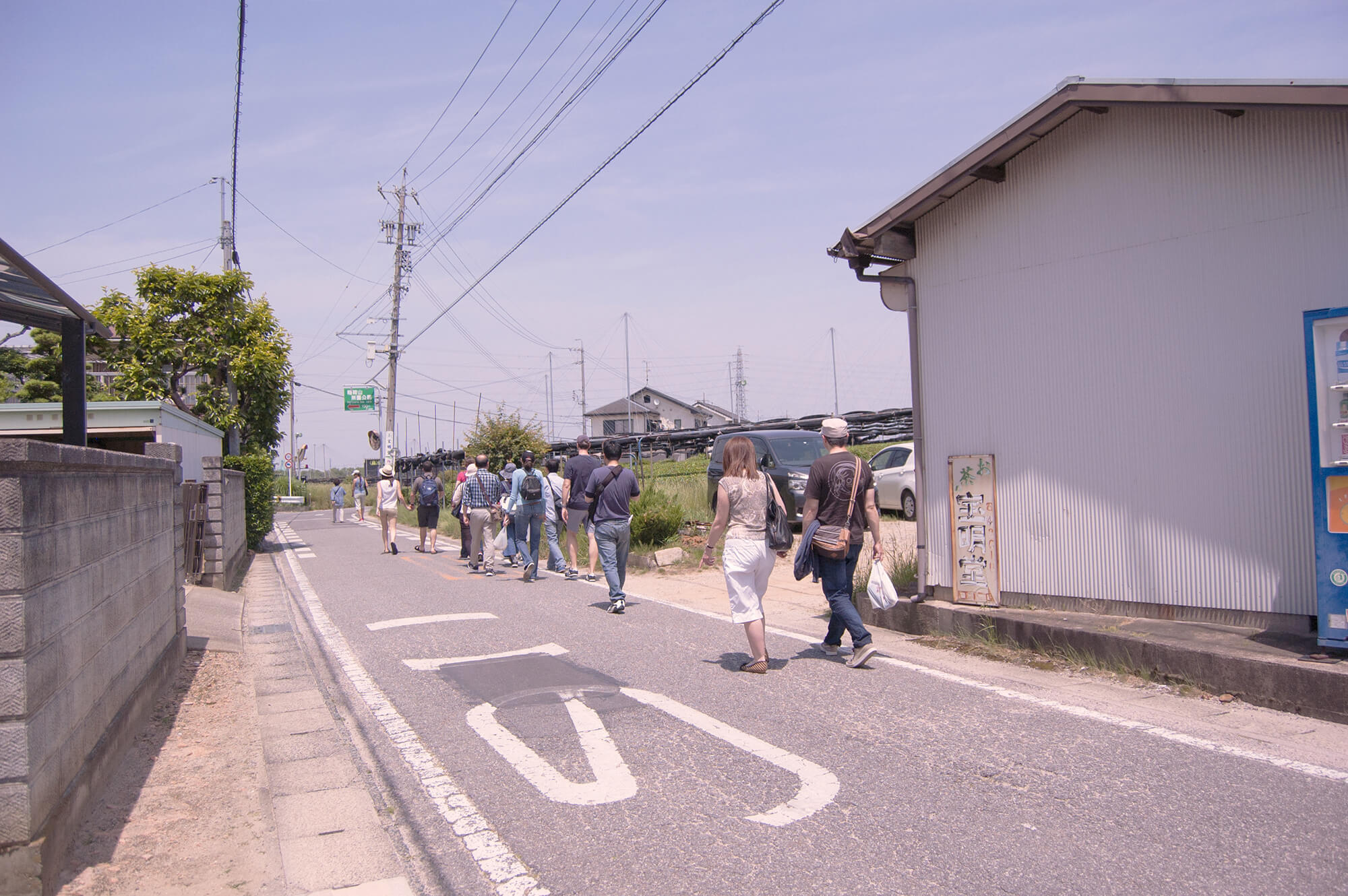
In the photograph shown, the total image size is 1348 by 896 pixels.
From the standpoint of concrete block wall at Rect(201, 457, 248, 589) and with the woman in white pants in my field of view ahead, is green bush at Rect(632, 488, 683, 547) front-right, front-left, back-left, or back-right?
front-left

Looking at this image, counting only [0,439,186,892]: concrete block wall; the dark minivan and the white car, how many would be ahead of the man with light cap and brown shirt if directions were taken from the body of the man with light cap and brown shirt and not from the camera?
2

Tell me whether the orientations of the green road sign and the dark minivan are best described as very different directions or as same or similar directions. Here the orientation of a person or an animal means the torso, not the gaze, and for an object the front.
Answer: same or similar directions

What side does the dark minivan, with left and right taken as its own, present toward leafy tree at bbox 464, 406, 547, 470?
back

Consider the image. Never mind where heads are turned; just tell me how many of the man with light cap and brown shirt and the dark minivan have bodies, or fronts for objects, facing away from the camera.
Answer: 1

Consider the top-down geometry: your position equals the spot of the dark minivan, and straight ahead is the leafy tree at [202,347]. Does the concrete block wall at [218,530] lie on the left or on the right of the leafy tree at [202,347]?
left

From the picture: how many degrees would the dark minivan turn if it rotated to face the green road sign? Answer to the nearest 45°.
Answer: approximately 180°

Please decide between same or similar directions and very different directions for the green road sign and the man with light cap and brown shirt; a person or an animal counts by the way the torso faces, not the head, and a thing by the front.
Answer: very different directions

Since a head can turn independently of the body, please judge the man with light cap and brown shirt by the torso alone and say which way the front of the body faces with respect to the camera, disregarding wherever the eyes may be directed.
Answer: away from the camera

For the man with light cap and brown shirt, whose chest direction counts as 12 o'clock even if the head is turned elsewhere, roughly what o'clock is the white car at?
The white car is roughly at 12 o'clock from the man with light cap and brown shirt.

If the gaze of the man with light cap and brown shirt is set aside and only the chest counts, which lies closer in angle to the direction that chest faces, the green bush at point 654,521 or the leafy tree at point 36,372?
the green bush

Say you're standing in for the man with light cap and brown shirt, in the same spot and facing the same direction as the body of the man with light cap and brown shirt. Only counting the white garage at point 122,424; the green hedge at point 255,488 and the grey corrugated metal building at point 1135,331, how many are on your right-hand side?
1

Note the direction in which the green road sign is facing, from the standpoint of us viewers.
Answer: facing the viewer

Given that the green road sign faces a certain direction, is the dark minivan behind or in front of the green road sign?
in front

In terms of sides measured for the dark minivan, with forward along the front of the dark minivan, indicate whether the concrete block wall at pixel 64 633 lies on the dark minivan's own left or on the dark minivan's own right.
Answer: on the dark minivan's own right

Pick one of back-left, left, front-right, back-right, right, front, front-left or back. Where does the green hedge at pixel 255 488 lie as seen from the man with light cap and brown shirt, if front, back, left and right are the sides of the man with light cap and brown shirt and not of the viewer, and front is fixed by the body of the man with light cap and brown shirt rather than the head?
front-left

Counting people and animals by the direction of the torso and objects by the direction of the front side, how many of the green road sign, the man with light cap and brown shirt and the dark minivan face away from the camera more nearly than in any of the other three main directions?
1

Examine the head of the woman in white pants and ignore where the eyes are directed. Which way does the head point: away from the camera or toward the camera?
away from the camera
